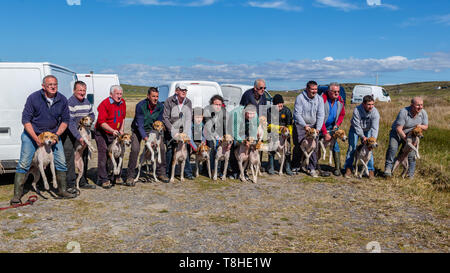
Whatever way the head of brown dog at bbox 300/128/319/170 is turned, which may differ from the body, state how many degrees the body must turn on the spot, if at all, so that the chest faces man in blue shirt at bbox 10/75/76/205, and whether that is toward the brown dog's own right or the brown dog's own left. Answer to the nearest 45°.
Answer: approximately 90° to the brown dog's own right

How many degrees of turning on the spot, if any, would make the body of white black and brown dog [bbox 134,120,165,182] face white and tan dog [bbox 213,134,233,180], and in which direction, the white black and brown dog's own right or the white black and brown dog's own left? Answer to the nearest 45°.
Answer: approximately 45° to the white black and brown dog's own left

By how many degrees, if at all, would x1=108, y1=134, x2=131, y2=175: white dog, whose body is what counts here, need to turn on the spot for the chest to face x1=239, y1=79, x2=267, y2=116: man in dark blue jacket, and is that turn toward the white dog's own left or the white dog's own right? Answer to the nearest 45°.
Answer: approximately 135° to the white dog's own left

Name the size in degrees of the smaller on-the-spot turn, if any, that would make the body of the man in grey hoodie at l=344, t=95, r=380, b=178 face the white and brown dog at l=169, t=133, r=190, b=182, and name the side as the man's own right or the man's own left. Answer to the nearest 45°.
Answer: approximately 90° to the man's own right

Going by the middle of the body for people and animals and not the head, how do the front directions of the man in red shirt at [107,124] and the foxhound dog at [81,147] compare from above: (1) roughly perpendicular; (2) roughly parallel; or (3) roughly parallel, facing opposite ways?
roughly parallel

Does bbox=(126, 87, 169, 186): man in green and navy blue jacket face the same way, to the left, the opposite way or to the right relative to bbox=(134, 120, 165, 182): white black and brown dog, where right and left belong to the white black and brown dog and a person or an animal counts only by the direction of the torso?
the same way

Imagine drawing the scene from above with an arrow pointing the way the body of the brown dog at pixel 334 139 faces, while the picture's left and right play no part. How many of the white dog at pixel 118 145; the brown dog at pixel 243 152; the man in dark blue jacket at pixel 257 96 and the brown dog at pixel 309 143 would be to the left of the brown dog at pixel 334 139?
0

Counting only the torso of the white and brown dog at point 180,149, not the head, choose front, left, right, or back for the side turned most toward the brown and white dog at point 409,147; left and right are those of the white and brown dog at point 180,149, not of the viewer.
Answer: left

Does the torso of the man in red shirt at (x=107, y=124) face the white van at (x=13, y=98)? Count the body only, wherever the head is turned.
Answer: no

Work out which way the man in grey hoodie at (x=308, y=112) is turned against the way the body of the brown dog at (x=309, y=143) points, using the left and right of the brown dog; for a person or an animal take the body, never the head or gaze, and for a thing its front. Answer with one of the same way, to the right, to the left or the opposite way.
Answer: the same way

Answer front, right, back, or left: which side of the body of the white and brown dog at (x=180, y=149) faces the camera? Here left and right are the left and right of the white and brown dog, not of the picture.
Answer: front

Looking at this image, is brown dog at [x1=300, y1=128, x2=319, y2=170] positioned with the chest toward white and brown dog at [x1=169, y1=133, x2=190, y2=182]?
no

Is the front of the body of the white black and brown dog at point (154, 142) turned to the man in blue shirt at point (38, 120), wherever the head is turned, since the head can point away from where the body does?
no

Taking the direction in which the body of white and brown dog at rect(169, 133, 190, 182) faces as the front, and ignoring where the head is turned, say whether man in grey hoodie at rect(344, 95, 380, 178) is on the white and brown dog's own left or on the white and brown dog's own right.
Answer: on the white and brown dog's own left

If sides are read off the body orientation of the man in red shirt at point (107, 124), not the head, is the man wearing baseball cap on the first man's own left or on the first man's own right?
on the first man's own left

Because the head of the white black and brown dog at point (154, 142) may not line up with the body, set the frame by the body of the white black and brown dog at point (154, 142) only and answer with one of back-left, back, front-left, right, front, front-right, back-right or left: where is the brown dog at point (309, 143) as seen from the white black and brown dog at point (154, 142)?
front-left

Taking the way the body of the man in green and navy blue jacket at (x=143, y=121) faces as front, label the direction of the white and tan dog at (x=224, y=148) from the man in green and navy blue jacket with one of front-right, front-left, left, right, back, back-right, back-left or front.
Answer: front-left
